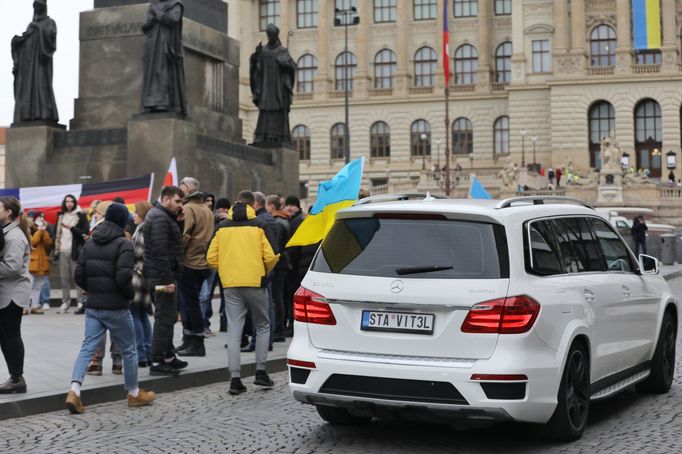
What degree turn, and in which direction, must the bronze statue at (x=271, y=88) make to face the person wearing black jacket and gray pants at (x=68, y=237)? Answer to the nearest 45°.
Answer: approximately 45° to its right

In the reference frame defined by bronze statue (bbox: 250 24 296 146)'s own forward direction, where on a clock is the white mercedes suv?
The white mercedes suv is roughly at 12 o'clock from the bronze statue.

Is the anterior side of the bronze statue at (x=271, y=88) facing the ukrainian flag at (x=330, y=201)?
yes

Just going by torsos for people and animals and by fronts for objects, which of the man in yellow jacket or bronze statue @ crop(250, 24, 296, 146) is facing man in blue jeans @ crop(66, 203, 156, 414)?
the bronze statue

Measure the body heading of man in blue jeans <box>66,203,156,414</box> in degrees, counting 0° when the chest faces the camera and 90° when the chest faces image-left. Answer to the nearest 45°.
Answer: approximately 225°

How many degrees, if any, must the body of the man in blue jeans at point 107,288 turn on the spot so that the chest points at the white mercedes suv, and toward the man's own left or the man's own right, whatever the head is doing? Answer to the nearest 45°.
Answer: approximately 90° to the man's own right

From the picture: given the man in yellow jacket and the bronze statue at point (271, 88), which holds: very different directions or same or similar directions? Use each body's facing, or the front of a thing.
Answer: very different directions

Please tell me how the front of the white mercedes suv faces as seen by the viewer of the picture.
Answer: facing away from the viewer and to the right of the viewer

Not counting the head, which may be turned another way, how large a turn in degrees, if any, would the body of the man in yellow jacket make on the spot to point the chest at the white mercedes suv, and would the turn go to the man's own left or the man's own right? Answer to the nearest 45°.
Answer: approximately 135° to the man's own right

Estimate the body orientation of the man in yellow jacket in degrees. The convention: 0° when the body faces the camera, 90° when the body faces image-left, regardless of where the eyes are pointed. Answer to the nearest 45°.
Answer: approximately 180°

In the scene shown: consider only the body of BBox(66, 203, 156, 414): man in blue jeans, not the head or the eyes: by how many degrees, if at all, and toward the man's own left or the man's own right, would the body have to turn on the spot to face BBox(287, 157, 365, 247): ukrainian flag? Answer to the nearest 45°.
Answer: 0° — they already face it
